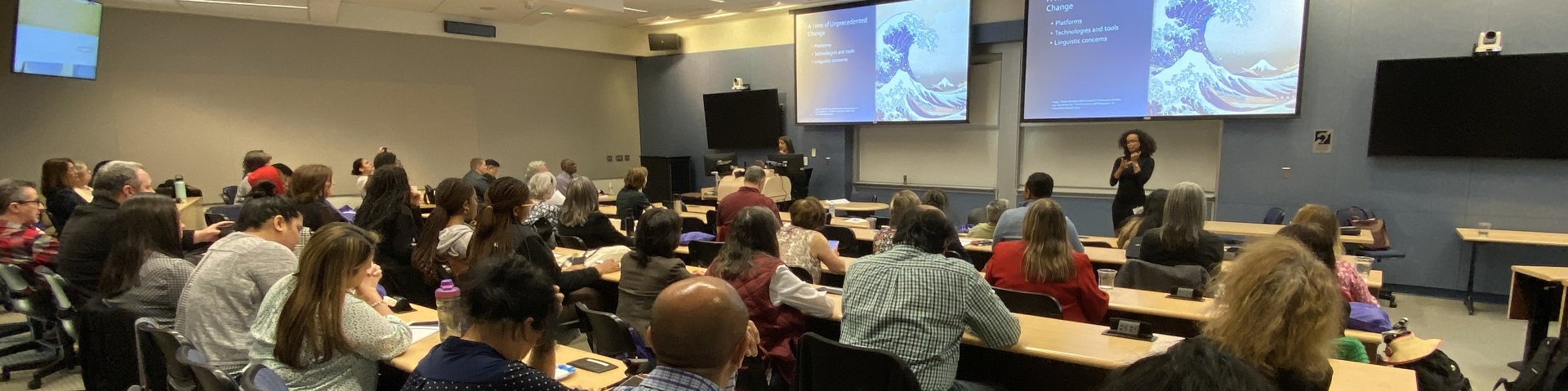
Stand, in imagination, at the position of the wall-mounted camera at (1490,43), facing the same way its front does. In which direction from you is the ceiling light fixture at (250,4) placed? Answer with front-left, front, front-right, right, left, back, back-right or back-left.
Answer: front-right

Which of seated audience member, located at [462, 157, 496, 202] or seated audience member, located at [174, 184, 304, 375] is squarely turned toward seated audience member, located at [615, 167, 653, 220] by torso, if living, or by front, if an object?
seated audience member, located at [174, 184, 304, 375]

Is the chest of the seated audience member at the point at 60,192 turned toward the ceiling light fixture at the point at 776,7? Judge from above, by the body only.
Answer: yes

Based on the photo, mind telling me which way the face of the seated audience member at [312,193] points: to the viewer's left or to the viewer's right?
to the viewer's right

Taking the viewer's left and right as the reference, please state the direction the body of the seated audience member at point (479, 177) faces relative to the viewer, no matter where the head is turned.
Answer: facing away from the viewer and to the right of the viewer

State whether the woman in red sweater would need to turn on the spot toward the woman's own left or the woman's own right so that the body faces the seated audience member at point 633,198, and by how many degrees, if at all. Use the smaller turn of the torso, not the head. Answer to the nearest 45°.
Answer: approximately 45° to the woman's own left

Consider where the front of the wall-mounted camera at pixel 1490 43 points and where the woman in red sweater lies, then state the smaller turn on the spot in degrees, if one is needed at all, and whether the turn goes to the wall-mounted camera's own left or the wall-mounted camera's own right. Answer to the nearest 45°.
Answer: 0° — it already faces them

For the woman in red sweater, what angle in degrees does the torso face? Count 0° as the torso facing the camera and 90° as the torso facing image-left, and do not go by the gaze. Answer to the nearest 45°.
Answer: approximately 180°

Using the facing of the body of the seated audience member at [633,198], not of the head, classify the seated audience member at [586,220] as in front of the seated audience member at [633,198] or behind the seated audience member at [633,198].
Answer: behind

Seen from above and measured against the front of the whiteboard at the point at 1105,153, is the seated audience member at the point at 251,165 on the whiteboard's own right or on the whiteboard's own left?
on the whiteboard's own right

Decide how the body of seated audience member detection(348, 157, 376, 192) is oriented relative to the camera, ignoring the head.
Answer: to the viewer's right

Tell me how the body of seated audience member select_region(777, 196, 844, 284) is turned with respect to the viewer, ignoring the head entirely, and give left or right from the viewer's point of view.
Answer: facing away from the viewer and to the right of the viewer
